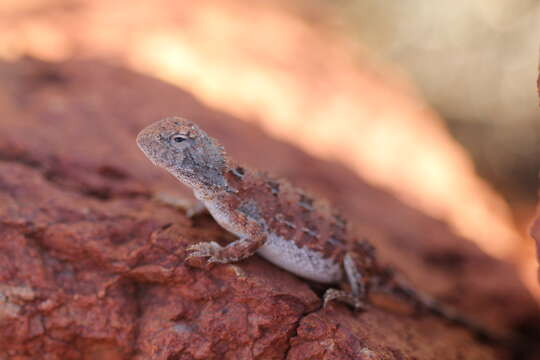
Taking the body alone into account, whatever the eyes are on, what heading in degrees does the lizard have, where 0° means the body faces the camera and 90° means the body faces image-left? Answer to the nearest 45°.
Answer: approximately 90°
